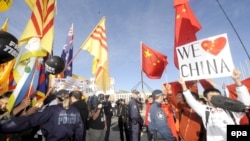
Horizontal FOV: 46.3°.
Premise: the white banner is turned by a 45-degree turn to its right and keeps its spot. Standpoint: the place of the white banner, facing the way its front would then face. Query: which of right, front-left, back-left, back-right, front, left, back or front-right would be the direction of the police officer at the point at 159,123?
right

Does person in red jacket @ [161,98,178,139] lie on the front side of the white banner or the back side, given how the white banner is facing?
on the back side
